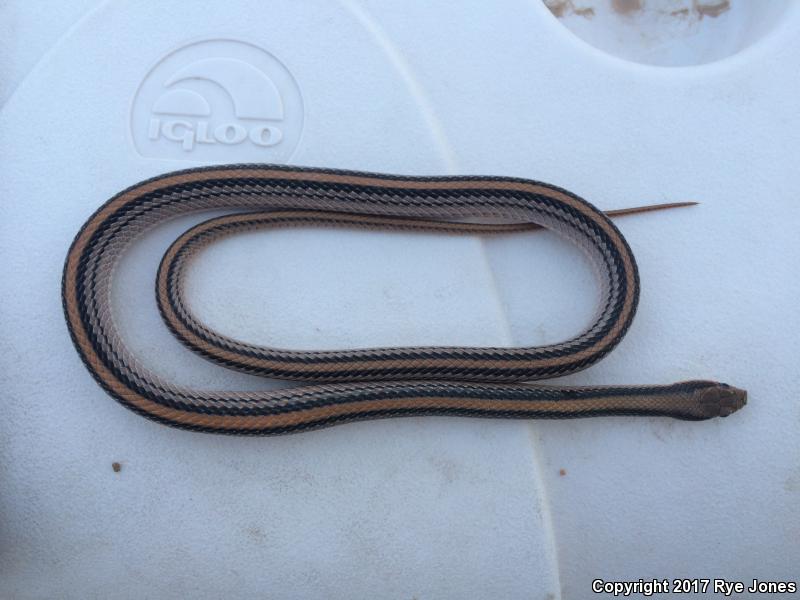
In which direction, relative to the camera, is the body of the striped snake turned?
to the viewer's right
